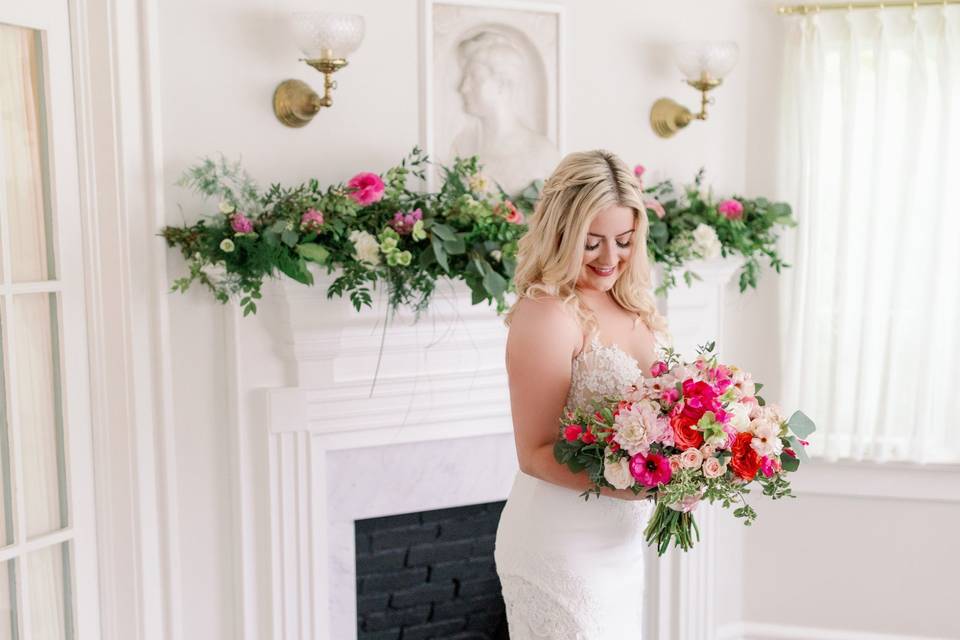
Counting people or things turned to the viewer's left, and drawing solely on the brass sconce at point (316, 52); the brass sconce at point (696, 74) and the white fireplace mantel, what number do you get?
0

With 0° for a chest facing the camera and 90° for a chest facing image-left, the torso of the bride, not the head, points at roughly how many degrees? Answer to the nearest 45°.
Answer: approximately 315°

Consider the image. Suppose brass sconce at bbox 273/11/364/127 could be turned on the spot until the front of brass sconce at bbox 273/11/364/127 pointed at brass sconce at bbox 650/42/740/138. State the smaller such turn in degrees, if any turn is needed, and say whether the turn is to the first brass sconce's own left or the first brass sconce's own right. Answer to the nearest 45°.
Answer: approximately 45° to the first brass sconce's own left

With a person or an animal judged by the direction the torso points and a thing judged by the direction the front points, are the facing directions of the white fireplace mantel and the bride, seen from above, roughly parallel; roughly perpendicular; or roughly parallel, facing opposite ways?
roughly parallel

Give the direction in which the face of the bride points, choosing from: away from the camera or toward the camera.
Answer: toward the camera

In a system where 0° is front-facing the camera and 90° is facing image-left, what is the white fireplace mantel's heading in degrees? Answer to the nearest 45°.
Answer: approximately 315°

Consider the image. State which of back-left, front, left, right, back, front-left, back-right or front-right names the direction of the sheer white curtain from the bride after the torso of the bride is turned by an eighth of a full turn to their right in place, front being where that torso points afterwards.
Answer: back-left

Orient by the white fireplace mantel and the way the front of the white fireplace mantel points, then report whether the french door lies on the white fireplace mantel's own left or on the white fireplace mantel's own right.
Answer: on the white fireplace mantel's own right

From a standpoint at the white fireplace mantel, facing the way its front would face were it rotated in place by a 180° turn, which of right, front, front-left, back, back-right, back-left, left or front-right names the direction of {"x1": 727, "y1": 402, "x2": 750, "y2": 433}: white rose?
back

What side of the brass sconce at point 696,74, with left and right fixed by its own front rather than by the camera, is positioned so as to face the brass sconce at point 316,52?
right

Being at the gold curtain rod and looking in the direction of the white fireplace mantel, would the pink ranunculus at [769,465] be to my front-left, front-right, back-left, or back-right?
front-left

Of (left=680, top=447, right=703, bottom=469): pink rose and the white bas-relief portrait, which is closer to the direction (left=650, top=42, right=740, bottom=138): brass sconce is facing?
the pink rose

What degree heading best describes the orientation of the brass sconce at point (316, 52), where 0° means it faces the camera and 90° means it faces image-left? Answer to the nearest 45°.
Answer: approximately 315°

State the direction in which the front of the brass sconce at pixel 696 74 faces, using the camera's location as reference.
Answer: facing the viewer and to the right of the viewer
